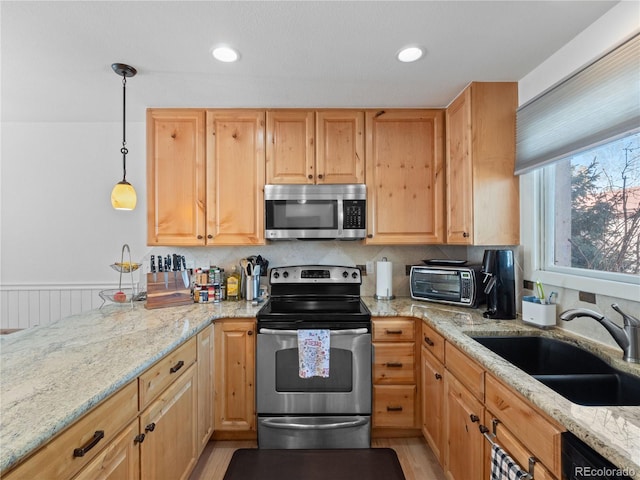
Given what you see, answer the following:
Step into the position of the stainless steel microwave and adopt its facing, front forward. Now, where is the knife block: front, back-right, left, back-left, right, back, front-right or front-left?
right

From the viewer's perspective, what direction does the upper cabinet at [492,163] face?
to the viewer's left

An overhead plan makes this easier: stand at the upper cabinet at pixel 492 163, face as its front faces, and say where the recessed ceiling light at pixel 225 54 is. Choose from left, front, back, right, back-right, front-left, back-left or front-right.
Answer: front-left

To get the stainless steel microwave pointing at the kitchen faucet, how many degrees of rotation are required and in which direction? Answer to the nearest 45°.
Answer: approximately 45° to its left

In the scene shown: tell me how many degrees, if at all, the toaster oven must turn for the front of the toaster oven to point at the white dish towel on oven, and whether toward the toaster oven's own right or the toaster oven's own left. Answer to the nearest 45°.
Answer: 0° — it already faces it

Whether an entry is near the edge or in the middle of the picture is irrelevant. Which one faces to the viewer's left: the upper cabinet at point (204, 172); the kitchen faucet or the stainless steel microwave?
the kitchen faucet
